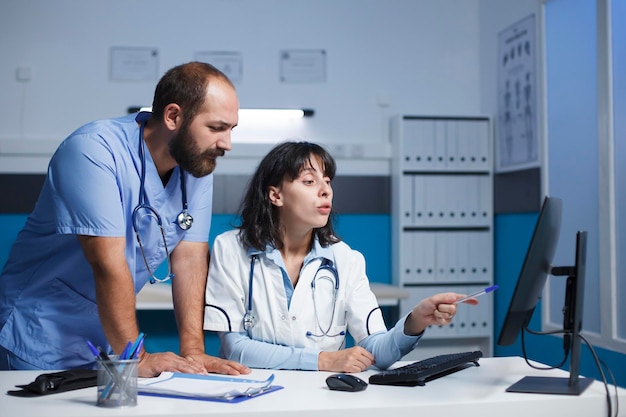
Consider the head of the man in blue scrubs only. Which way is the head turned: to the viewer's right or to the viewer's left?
to the viewer's right

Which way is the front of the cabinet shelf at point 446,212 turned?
toward the camera

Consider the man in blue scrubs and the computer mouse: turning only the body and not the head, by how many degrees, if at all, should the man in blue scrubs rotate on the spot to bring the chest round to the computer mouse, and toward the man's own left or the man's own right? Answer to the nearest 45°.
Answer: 0° — they already face it

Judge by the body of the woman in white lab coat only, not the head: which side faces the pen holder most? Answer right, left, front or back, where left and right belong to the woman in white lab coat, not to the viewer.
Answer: right

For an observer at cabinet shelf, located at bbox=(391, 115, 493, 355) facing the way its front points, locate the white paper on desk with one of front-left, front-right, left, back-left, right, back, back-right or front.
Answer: front

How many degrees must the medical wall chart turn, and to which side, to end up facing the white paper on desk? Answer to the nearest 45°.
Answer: approximately 45° to its left

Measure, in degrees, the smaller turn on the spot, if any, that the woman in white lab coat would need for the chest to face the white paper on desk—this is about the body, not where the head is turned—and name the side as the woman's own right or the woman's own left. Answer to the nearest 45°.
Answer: approximately 45° to the woman's own right

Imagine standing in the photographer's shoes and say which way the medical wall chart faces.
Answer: facing the viewer and to the left of the viewer

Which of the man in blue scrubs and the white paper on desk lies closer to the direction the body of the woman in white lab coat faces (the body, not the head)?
the white paper on desk

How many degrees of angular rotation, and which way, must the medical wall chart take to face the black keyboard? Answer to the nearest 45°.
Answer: approximately 45° to its left

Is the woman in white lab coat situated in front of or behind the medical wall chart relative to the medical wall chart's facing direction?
in front

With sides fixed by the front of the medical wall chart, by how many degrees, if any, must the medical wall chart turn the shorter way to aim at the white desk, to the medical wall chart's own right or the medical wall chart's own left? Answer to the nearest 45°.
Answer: approximately 45° to the medical wall chart's own left

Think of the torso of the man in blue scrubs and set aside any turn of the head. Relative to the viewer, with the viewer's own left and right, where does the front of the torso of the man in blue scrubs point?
facing the viewer and to the right of the viewer

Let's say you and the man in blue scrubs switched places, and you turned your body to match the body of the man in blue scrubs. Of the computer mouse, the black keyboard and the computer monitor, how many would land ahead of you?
3

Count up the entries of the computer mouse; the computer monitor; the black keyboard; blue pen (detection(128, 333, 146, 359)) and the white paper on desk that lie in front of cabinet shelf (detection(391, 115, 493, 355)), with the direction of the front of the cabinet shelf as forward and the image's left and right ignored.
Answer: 5

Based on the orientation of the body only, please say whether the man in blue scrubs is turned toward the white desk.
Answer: yes
